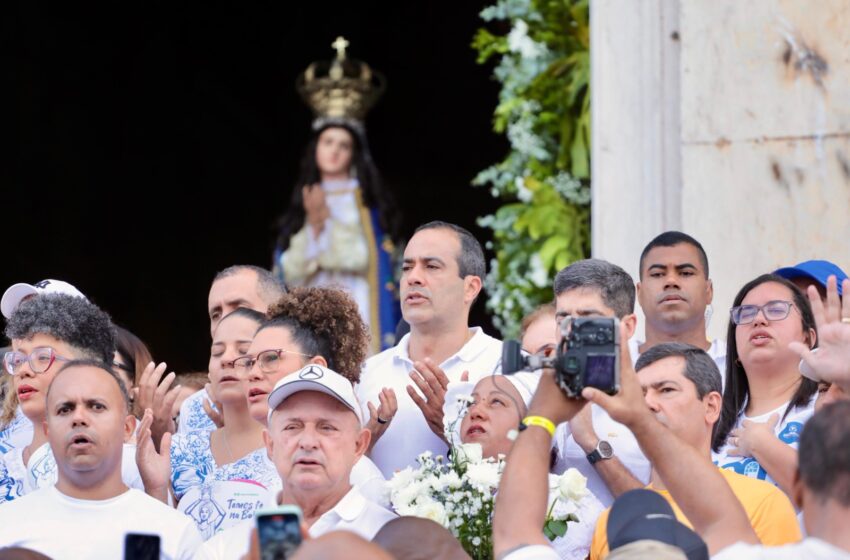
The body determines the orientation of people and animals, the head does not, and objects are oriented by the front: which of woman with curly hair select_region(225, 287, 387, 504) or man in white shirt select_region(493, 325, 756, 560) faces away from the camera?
the man in white shirt

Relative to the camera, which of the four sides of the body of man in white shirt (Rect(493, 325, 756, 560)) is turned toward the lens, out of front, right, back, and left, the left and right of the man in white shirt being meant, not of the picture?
back

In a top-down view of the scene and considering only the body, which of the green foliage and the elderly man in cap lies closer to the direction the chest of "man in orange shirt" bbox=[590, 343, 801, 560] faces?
the elderly man in cap

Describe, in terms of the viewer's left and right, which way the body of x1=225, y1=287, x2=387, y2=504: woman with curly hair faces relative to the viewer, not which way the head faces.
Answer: facing the viewer and to the left of the viewer

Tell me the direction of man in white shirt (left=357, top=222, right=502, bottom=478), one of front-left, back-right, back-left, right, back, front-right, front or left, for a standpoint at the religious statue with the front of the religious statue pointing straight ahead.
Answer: front-left

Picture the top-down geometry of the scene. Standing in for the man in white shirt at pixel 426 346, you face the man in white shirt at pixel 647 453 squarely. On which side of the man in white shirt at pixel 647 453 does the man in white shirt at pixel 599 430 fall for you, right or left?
left

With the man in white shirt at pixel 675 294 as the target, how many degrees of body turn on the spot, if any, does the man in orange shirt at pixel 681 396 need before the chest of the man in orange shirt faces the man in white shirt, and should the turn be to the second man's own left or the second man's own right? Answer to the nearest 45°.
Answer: approximately 135° to the second man's own right

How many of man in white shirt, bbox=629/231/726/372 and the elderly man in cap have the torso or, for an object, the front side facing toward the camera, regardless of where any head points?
2

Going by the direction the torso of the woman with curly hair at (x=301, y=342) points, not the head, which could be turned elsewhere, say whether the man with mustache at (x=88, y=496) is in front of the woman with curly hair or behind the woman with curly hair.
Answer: in front

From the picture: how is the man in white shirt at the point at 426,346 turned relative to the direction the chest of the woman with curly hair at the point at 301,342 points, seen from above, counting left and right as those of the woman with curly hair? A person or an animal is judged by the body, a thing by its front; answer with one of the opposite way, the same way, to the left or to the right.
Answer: the same way

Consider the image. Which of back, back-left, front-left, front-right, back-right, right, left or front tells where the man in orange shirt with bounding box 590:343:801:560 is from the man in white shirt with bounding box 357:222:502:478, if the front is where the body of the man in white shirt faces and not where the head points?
left

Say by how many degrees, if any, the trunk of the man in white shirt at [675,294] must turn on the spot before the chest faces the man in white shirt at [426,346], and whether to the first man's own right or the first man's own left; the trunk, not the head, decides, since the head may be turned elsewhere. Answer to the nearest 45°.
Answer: approximately 90° to the first man's own right

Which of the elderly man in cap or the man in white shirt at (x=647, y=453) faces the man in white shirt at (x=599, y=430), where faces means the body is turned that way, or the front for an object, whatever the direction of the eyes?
the man in white shirt at (x=647, y=453)

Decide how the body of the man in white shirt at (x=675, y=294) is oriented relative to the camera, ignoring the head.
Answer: toward the camera

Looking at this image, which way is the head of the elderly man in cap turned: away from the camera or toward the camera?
toward the camera

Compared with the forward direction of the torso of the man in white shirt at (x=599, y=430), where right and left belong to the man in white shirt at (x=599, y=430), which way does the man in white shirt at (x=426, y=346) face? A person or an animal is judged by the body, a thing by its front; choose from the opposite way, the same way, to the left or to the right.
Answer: the same way
